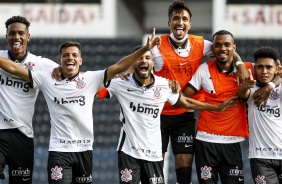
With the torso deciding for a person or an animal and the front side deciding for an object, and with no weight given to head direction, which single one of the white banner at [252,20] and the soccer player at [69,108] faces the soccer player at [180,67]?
the white banner

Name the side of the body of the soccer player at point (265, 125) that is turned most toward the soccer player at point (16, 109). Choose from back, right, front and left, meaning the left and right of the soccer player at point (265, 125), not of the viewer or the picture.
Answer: right

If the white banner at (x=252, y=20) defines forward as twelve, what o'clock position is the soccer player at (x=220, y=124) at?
The soccer player is roughly at 12 o'clock from the white banner.

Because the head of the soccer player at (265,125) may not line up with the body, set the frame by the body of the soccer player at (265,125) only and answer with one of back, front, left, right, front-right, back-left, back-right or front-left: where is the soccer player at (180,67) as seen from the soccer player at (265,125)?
right

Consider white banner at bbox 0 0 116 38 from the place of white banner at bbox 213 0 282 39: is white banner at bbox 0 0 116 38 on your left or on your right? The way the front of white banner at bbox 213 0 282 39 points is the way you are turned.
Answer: on your right

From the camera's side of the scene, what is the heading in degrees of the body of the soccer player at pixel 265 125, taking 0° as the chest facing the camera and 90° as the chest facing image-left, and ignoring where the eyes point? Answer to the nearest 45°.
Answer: approximately 0°

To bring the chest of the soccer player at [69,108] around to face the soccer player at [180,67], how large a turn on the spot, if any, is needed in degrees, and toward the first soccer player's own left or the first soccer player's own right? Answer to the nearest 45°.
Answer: approximately 90° to the first soccer player's own left
